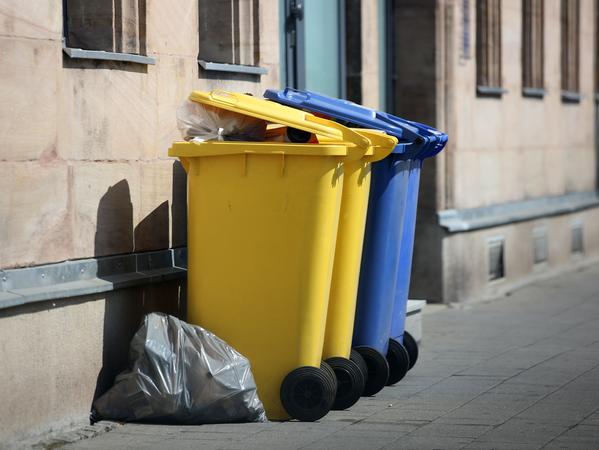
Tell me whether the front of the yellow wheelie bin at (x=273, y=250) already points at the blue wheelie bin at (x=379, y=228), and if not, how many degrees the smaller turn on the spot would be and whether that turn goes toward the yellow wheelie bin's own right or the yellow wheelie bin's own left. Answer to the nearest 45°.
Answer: approximately 135° to the yellow wheelie bin's own right

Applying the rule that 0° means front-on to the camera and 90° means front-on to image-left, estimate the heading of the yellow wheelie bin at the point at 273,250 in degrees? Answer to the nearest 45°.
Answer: approximately 90°

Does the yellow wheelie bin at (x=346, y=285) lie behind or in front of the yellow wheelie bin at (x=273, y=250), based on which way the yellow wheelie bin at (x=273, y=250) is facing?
behind
